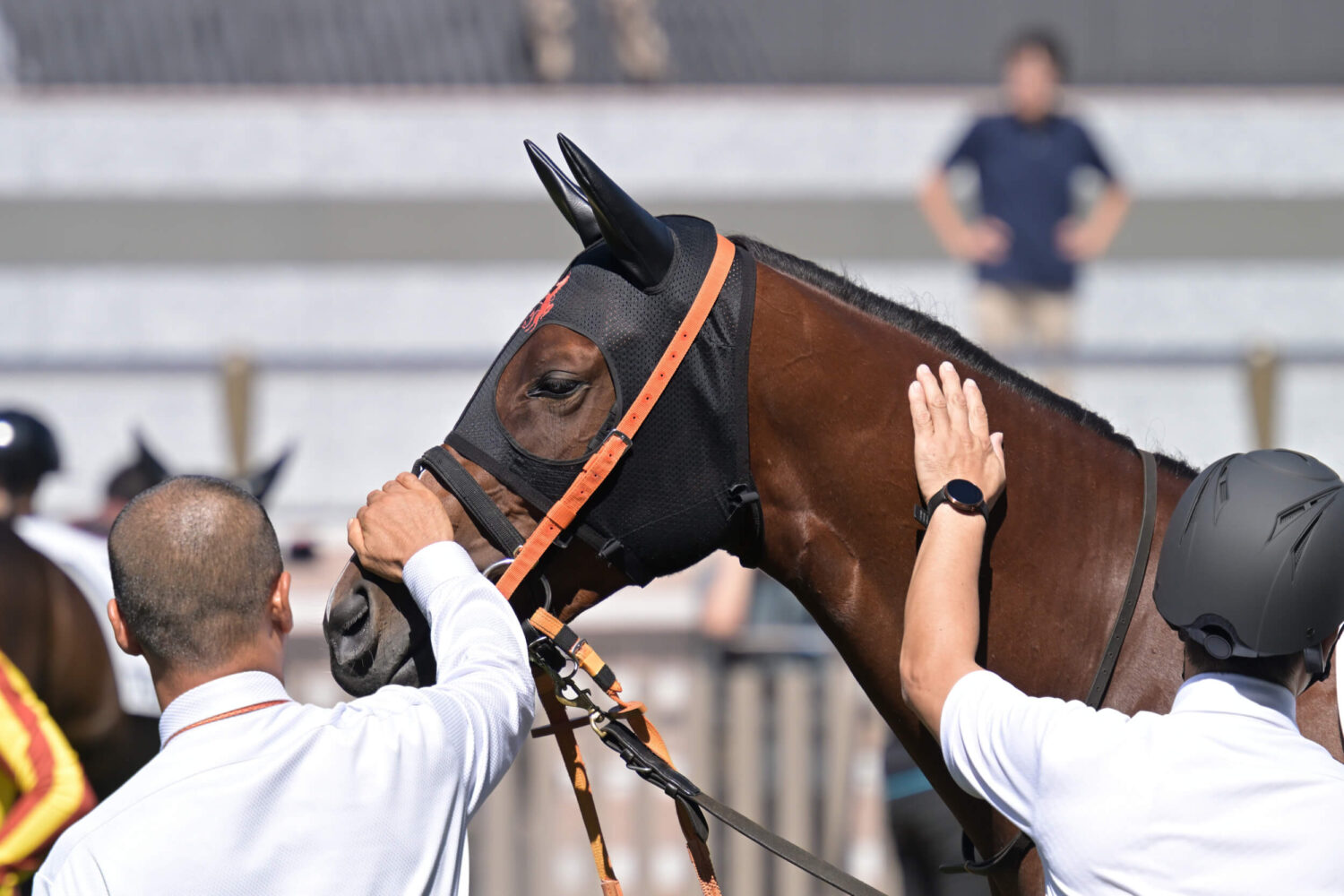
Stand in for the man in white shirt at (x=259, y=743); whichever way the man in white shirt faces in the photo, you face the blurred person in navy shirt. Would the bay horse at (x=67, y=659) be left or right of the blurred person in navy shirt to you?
left

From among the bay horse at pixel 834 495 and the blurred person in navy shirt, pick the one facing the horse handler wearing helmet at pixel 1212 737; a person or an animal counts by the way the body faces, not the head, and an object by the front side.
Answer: the blurred person in navy shirt

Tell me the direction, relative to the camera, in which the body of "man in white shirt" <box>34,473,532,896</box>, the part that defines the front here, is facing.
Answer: away from the camera

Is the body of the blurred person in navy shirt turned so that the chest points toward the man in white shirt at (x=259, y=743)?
yes

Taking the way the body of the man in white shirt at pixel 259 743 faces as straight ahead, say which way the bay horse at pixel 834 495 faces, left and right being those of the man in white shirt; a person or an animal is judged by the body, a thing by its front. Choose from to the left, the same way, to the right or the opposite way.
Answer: to the left

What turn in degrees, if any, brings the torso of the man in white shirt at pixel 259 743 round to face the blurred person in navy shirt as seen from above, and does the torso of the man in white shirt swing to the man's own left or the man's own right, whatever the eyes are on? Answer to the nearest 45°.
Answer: approximately 45° to the man's own right

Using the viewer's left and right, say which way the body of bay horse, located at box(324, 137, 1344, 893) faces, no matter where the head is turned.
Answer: facing to the left of the viewer
